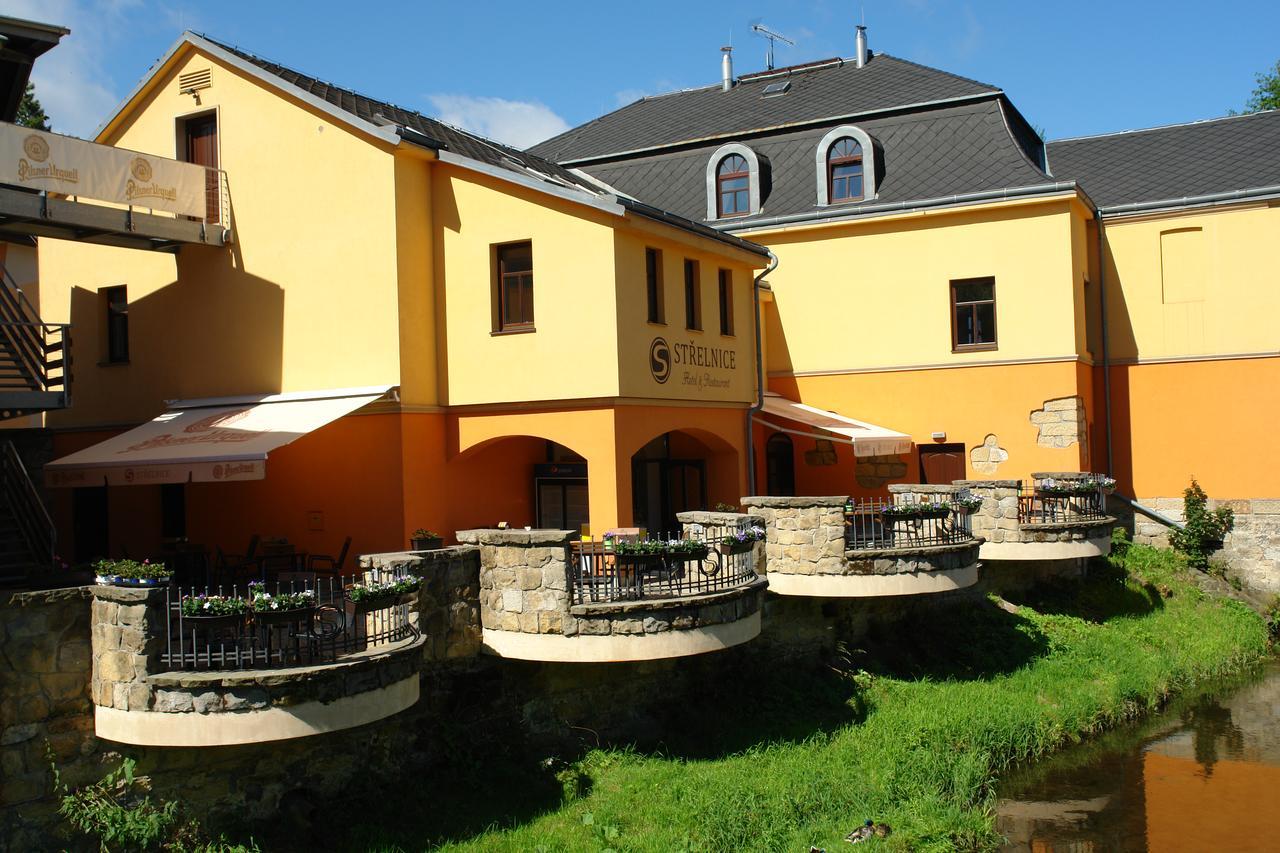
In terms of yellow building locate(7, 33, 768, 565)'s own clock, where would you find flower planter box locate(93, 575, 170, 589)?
The flower planter box is roughly at 2 o'clock from the yellow building.

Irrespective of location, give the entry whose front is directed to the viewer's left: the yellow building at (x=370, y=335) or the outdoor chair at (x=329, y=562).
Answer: the outdoor chair

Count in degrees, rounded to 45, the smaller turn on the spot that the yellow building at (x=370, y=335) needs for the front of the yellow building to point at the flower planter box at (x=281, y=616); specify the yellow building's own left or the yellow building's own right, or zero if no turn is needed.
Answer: approximately 45° to the yellow building's own right

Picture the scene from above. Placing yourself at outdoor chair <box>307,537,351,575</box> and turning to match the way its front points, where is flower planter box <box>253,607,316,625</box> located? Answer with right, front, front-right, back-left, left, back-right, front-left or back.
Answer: left

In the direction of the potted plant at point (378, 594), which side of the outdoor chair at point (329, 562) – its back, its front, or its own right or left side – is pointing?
left

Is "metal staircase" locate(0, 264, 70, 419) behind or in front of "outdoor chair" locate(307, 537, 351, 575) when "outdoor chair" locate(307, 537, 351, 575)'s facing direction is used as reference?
in front

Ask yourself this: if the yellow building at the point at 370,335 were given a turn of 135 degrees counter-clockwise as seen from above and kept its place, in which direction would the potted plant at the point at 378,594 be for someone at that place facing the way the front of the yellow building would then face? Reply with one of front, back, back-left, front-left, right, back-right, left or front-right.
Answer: back

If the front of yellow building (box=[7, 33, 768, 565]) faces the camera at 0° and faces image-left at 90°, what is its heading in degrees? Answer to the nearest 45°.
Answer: approximately 315°

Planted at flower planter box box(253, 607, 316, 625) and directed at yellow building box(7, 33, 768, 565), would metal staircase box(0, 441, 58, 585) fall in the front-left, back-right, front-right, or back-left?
front-left

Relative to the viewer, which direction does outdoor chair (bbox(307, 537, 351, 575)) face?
to the viewer's left

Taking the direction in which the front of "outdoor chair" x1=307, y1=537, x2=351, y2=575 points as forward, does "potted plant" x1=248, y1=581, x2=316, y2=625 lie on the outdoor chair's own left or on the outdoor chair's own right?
on the outdoor chair's own left
